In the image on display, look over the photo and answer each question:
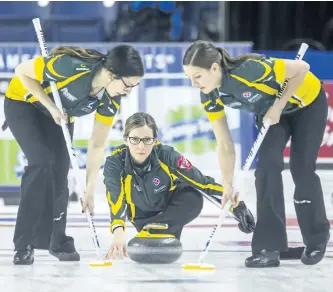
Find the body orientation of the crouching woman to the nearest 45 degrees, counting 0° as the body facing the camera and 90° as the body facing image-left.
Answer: approximately 0°
